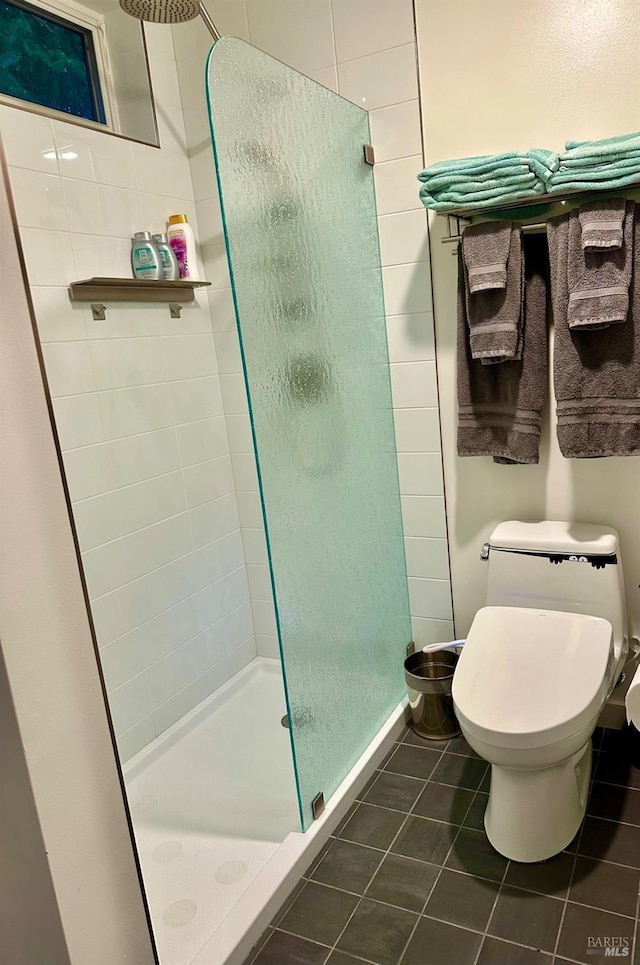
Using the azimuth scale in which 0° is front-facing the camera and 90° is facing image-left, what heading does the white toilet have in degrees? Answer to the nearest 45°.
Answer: approximately 0°
